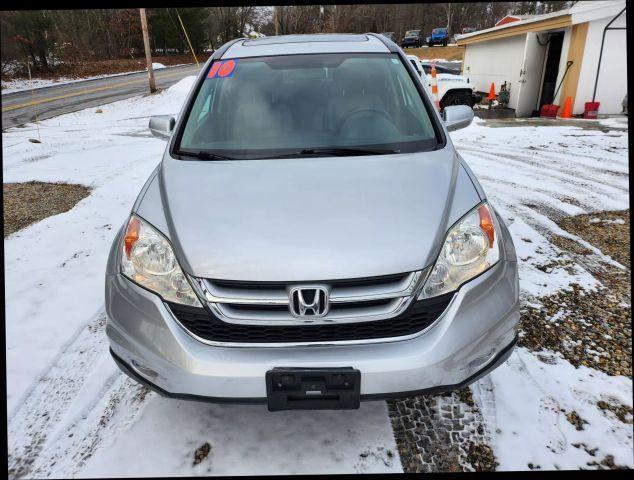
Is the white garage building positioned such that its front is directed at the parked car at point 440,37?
no

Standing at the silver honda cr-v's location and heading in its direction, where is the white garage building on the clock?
The white garage building is roughly at 7 o'clock from the silver honda cr-v.

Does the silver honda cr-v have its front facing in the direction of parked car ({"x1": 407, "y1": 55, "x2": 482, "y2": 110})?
no

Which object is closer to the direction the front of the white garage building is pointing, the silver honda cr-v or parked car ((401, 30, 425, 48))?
the silver honda cr-v

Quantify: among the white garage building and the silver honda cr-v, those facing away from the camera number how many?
0

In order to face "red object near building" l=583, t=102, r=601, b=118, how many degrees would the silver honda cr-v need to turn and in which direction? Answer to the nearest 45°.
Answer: approximately 135° to its left

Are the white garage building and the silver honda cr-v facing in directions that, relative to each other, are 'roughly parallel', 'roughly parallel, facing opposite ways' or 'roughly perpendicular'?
roughly perpendicular

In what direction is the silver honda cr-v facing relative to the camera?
toward the camera

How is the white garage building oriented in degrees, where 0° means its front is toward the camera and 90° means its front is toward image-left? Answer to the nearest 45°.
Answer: approximately 45°

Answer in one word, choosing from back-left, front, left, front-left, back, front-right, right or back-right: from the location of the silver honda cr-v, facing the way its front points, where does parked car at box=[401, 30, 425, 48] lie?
back

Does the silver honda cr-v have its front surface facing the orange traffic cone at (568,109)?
no
